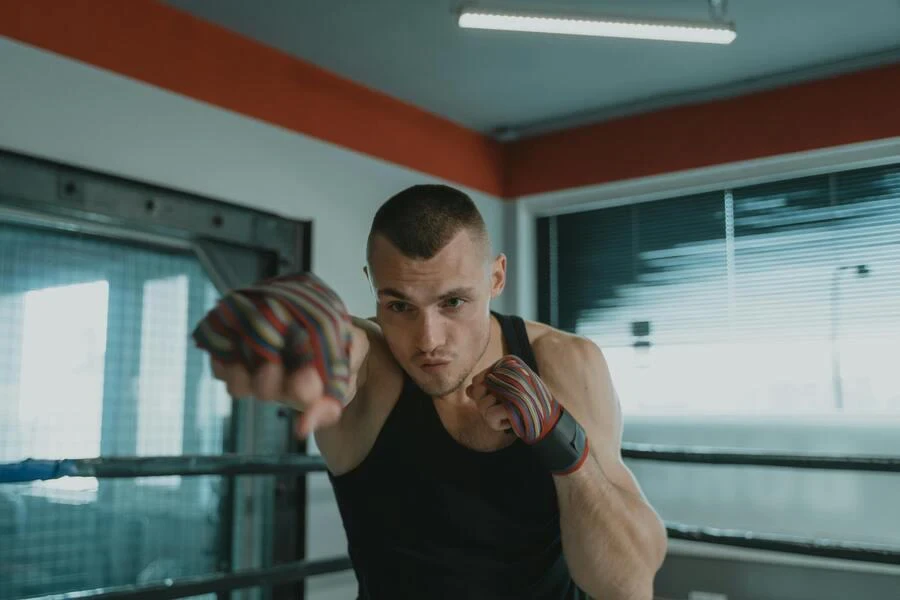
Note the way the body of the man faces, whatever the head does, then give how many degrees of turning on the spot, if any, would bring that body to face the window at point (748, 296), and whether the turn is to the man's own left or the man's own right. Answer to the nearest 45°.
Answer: approximately 135° to the man's own left

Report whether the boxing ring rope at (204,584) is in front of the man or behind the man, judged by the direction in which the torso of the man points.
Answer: behind

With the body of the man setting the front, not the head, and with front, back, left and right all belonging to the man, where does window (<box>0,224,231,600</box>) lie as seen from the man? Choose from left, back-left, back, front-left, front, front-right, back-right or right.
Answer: back-right

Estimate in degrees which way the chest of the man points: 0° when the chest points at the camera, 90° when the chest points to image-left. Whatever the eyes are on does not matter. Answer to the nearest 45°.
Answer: approximately 0°
